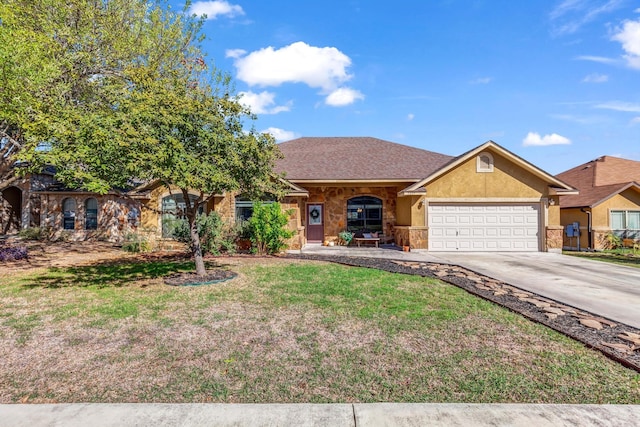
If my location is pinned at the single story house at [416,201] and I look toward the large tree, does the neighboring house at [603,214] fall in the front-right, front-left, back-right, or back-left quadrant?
back-left

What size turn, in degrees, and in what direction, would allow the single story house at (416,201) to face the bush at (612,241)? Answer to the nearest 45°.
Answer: approximately 90° to its left

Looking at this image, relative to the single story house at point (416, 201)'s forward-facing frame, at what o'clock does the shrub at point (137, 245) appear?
The shrub is roughly at 3 o'clock from the single story house.

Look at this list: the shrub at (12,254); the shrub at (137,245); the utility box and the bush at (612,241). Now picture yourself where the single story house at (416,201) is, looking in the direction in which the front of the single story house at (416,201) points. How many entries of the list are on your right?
2

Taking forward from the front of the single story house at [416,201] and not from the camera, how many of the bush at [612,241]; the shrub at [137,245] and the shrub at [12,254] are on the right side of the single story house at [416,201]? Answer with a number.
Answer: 2

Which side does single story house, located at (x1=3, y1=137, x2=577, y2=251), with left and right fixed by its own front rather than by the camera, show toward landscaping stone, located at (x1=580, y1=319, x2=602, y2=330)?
front

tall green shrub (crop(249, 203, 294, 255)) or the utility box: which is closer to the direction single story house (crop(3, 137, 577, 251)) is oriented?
the tall green shrub

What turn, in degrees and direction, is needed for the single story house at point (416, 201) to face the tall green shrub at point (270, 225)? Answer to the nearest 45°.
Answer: approximately 90° to its right

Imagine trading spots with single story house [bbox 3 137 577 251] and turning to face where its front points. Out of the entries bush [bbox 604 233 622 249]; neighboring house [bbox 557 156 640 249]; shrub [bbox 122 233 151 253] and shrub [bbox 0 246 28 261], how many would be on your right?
2

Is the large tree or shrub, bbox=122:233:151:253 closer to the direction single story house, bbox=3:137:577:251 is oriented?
the large tree

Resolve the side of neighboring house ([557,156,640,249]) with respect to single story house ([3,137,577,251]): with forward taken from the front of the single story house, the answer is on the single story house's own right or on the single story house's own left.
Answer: on the single story house's own left

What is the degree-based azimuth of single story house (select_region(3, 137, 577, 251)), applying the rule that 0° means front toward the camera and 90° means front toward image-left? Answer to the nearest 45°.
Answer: approximately 0°

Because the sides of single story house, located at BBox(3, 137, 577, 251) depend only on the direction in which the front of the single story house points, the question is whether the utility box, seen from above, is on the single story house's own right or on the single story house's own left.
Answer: on the single story house's own left
